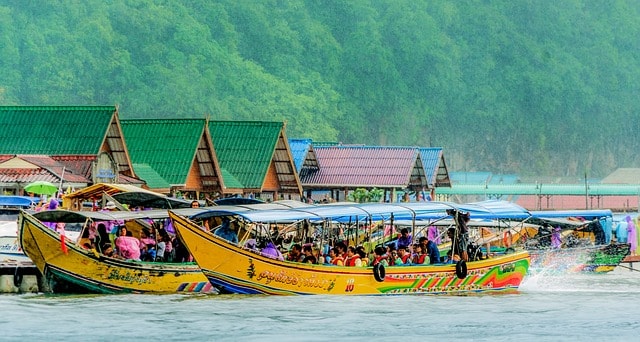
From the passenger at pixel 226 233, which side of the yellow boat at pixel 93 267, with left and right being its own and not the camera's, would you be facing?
back

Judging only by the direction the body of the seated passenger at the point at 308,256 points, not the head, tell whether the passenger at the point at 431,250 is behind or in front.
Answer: behind

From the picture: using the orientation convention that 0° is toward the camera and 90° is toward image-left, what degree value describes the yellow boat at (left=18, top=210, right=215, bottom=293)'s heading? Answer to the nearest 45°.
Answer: approximately 90°

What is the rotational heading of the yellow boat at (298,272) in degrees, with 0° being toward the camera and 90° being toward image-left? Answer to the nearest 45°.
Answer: approximately 90°

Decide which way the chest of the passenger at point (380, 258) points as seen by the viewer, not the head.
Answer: to the viewer's left

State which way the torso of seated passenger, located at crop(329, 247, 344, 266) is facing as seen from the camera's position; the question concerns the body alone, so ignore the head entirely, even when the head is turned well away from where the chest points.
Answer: to the viewer's left

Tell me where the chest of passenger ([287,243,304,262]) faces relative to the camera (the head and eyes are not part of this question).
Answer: to the viewer's left

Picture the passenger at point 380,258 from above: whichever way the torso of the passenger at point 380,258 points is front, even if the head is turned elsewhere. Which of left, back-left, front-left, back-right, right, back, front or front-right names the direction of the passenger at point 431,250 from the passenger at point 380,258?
back-right

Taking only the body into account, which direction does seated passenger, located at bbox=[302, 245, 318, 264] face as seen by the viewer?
to the viewer's left
